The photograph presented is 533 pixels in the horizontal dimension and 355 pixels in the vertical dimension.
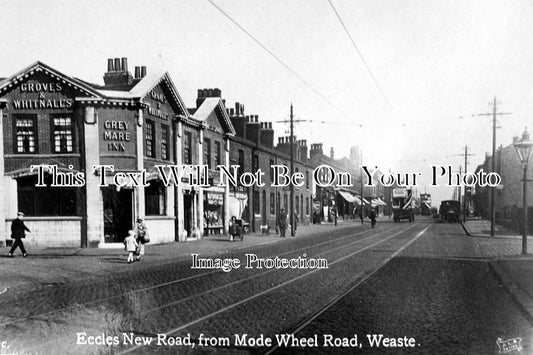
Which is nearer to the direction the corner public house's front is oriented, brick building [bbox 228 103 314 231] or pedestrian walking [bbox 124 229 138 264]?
the pedestrian walking

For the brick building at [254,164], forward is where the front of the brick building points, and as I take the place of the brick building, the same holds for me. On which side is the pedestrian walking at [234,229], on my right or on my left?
on my right

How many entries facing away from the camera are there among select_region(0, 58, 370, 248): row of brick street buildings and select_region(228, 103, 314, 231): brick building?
0

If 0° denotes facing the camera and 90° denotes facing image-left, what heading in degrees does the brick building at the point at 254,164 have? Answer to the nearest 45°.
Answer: approximately 315°

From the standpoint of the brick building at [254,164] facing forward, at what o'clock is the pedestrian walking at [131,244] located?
The pedestrian walking is roughly at 2 o'clock from the brick building.

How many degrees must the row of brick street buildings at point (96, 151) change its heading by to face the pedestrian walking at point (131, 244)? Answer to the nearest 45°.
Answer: approximately 45° to its right

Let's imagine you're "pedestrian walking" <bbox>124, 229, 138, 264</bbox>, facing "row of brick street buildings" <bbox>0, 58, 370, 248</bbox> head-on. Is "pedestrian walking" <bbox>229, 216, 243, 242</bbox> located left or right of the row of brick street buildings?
right

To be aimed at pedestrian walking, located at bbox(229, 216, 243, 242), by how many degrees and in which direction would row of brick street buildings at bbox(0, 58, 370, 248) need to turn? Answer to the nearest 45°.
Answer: approximately 90° to its left

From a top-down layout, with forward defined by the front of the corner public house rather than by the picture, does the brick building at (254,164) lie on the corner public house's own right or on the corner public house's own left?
on the corner public house's own left

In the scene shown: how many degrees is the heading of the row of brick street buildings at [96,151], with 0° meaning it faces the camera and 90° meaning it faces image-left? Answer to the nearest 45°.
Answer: approximately 315°

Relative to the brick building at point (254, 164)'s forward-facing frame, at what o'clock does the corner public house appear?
The corner public house is roughly at 2 o'clock from the brick building.

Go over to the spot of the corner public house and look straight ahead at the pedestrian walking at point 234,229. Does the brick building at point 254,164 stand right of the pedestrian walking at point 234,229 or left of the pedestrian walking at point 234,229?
left
